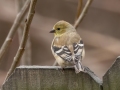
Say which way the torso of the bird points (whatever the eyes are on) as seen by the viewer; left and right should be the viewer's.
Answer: facing away from the viewer and to the left of the viewer
